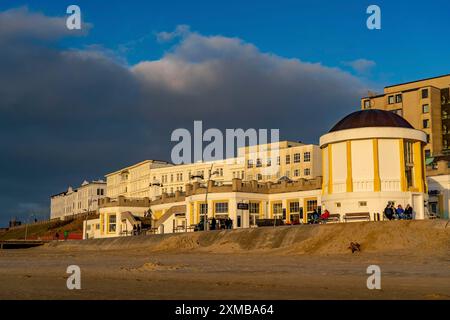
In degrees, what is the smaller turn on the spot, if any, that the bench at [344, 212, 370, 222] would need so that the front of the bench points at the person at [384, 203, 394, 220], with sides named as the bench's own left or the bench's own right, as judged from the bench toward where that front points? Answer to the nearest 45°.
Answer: approximately 45° to the bench's own left

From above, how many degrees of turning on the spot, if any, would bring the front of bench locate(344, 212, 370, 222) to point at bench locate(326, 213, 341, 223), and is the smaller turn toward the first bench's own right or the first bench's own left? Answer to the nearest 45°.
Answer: approximately 135° to the first bench's own right

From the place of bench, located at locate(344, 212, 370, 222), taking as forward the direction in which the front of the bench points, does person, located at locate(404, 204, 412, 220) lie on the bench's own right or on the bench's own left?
on the bench's own left

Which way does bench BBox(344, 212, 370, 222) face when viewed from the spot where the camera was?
facing the viewer
